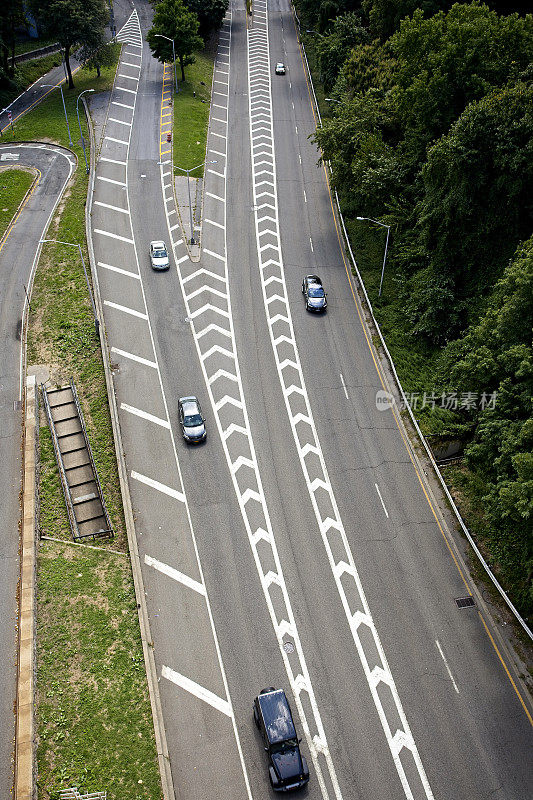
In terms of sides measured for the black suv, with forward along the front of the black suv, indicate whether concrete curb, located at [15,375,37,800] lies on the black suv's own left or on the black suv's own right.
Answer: on the black suv's own right

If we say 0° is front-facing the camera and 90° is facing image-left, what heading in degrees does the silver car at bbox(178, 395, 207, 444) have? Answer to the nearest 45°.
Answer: approximately 0°

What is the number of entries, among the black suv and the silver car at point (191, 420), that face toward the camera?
2

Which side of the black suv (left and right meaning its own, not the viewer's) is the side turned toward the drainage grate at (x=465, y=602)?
left
